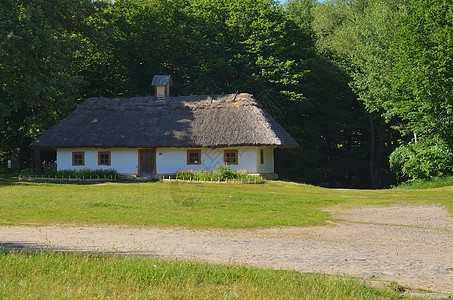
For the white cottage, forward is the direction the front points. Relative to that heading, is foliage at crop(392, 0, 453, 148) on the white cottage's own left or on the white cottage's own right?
on the white cottage's own left

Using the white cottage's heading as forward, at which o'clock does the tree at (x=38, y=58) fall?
The tree is roughly at 3 o'clock from the white cottage.

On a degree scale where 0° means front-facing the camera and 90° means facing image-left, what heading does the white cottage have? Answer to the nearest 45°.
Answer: approximately 0°

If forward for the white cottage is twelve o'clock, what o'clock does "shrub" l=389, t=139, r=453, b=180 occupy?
The shrub is roughly at 10 o'clock from the white cottage.

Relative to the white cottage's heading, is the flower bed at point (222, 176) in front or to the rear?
in front
